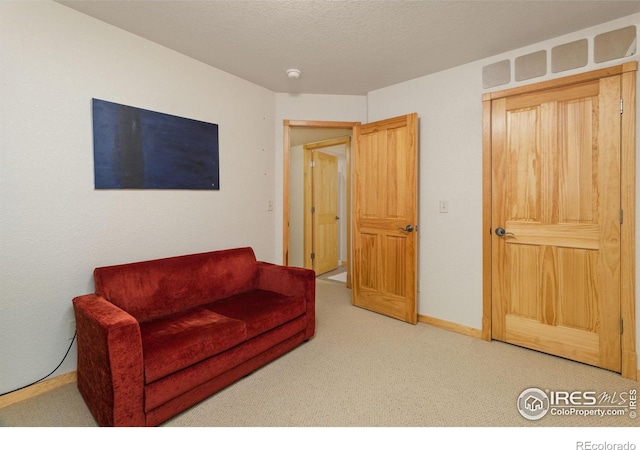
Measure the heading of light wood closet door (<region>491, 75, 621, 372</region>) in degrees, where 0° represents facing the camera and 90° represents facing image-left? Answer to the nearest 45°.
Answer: approximately 45°

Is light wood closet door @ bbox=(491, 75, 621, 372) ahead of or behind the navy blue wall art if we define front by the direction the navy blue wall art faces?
ahead

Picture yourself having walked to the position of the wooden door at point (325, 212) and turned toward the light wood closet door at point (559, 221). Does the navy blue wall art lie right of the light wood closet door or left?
right

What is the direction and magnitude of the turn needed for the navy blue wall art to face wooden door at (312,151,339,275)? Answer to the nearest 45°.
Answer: approximately 90° to its left

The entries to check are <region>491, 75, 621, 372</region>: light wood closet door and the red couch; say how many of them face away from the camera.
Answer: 0

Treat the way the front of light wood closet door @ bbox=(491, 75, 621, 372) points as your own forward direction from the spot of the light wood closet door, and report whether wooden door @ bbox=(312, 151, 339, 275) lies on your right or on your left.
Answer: on your right

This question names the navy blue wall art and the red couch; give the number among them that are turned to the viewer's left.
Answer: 0

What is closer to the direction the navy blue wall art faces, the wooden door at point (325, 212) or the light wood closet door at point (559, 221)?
the light wood closet door

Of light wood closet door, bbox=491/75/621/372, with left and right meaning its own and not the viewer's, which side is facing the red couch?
front
